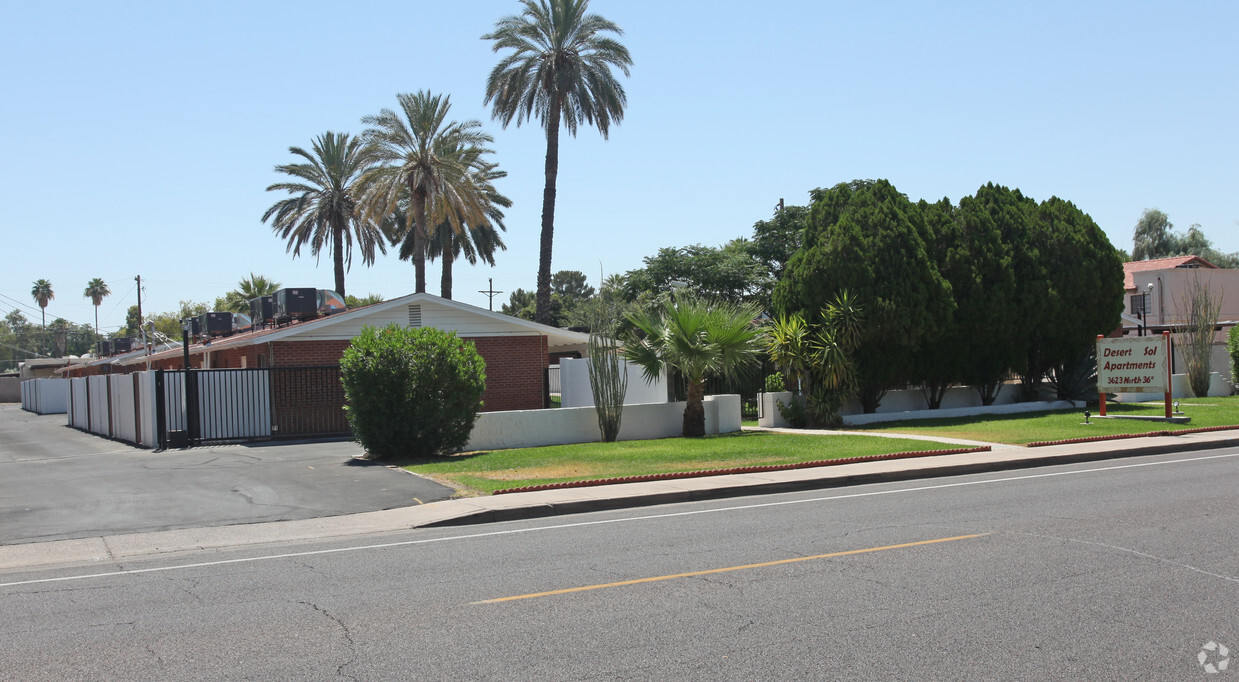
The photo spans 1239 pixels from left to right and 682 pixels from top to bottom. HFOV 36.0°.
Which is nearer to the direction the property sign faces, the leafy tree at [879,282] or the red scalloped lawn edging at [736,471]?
the red scalloped lawn edging

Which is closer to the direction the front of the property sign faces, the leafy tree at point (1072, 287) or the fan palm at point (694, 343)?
the fan palm

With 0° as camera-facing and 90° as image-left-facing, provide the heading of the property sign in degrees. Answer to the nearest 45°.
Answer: approximately 0°

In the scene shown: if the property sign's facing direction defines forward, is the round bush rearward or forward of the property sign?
forward

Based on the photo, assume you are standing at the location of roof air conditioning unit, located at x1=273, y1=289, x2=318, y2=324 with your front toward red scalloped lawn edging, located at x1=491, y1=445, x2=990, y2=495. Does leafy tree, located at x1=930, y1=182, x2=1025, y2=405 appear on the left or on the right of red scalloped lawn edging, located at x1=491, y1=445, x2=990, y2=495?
left

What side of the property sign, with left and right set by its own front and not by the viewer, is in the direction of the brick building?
right
